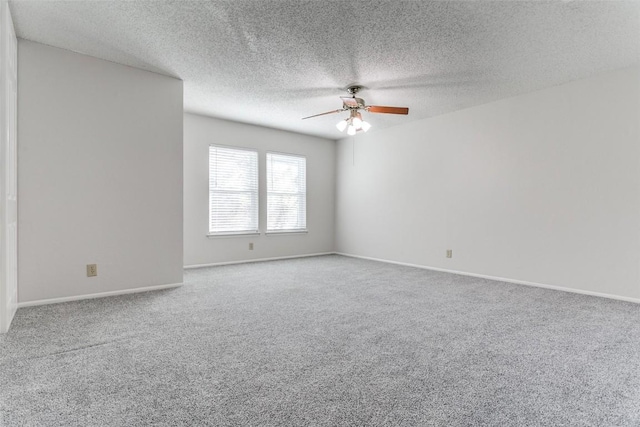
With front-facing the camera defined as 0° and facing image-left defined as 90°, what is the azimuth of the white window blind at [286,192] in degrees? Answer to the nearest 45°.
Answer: approximately 315°

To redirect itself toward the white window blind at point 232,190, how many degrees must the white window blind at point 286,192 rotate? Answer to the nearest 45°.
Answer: approximately 90° to its right

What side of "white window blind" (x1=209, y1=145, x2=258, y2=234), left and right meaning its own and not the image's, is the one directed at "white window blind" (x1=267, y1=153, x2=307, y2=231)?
left

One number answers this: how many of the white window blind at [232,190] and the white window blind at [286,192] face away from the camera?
0

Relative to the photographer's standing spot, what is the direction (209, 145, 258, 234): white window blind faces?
facing the viewer and to the right of the viewer
